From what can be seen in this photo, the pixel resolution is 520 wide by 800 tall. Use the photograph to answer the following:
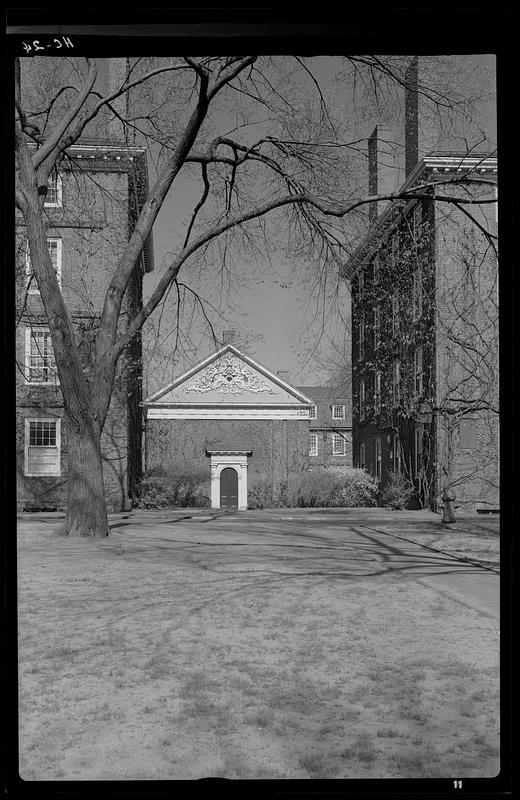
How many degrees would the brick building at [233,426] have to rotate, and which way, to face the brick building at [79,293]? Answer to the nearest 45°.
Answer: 0° — it already faces it

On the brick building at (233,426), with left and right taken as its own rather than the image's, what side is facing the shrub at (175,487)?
front

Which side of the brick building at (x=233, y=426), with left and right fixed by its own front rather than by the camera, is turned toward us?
front

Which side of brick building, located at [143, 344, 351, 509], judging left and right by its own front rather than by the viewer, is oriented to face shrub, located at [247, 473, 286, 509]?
front

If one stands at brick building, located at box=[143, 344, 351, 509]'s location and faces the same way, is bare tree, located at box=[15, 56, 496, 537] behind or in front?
in front

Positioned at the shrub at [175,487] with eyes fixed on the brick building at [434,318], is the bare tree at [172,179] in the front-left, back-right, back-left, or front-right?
front-right

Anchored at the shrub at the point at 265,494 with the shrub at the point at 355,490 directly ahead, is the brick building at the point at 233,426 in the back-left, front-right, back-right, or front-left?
back-left

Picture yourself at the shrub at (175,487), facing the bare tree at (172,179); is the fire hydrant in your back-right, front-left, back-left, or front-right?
front-left

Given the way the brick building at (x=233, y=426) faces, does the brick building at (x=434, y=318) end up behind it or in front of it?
in front

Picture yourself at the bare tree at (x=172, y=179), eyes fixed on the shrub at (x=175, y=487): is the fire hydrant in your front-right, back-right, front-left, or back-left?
front-right
